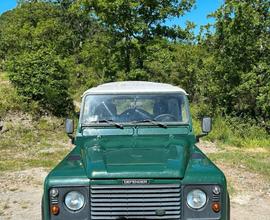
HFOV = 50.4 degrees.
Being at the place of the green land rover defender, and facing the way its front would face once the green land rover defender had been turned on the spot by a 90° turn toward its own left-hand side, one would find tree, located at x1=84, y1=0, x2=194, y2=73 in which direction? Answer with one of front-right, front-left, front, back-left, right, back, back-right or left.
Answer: left

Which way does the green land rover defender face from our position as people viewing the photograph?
facing the viewer

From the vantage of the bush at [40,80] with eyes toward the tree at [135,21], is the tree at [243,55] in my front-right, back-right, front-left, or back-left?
front-right

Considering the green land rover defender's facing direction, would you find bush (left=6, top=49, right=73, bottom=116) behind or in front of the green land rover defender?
behind

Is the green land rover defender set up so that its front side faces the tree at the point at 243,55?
no
